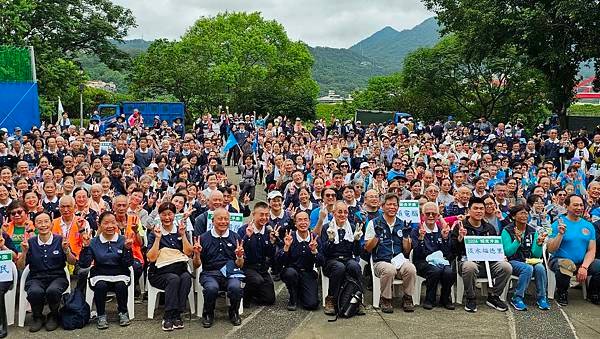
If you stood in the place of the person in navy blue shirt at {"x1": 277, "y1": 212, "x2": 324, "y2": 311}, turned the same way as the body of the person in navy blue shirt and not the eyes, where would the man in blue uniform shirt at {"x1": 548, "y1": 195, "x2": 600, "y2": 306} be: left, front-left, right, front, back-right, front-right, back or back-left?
left

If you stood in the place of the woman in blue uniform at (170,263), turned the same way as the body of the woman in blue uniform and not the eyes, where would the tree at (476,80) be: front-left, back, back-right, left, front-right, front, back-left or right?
back-left

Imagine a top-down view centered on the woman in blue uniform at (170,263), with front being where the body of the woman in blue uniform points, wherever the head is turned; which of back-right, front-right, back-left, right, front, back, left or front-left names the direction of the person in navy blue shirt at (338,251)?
left

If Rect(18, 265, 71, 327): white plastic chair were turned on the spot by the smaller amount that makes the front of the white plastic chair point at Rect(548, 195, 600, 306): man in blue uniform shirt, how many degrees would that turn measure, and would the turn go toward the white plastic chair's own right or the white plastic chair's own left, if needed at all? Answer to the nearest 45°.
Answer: approximately 90° to the white plastic chair's own left

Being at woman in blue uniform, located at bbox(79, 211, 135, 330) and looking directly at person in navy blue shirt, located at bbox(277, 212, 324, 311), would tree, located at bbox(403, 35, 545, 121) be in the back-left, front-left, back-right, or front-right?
front-left

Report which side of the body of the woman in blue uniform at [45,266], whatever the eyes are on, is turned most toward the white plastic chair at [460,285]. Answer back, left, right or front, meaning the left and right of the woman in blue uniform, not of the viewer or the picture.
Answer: left

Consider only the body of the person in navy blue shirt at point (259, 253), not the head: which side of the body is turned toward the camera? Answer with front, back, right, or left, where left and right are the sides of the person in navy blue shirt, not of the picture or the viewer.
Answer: front

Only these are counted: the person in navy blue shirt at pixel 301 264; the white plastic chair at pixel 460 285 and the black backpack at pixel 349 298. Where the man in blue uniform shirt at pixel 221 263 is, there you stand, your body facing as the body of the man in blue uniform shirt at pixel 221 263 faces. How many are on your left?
3

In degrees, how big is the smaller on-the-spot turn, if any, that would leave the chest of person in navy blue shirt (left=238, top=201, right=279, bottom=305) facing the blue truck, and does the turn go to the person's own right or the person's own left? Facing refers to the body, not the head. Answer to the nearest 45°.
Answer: approximately 180°

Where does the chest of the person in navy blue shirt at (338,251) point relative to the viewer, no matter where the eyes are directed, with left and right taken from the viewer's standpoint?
facing the viewer

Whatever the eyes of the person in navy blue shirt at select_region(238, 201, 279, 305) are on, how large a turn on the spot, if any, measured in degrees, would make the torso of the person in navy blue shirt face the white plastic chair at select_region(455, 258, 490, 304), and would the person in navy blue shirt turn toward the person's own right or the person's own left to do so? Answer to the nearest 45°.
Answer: approximately 90° to the person's own left

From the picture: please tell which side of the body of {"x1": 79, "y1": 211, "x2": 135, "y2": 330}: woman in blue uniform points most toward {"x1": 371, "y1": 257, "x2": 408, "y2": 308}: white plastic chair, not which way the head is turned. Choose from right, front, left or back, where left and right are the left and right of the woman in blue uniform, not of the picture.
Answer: left
